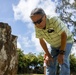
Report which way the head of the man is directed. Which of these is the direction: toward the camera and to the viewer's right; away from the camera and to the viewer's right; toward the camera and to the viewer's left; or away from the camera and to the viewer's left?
toward the camera and to the viewer's left

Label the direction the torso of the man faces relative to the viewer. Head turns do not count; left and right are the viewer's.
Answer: facing the viewer and to the left of the viewer

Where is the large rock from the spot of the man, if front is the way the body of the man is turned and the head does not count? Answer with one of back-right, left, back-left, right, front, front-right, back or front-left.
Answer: right
